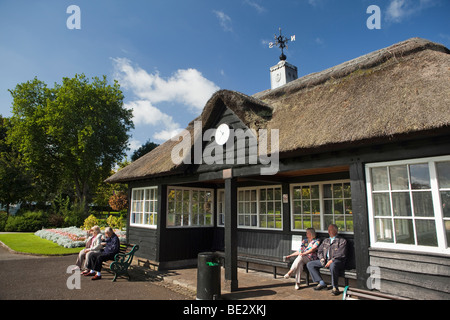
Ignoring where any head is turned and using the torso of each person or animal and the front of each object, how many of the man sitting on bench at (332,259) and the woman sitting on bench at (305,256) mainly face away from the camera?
0

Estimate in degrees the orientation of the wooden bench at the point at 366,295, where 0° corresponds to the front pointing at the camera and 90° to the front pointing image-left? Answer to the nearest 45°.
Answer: approximately 45°

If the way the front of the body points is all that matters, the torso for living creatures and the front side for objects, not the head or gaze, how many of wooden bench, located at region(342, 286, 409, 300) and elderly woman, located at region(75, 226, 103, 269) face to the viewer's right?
0

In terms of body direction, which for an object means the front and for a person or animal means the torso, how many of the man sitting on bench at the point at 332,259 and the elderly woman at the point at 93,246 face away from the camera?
0

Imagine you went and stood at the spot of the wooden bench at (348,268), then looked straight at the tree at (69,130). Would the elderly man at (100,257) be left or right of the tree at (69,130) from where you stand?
left

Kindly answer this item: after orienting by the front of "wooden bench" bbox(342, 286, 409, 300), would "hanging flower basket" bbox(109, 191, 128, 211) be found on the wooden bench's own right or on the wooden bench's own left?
on the wooden bench's own right
